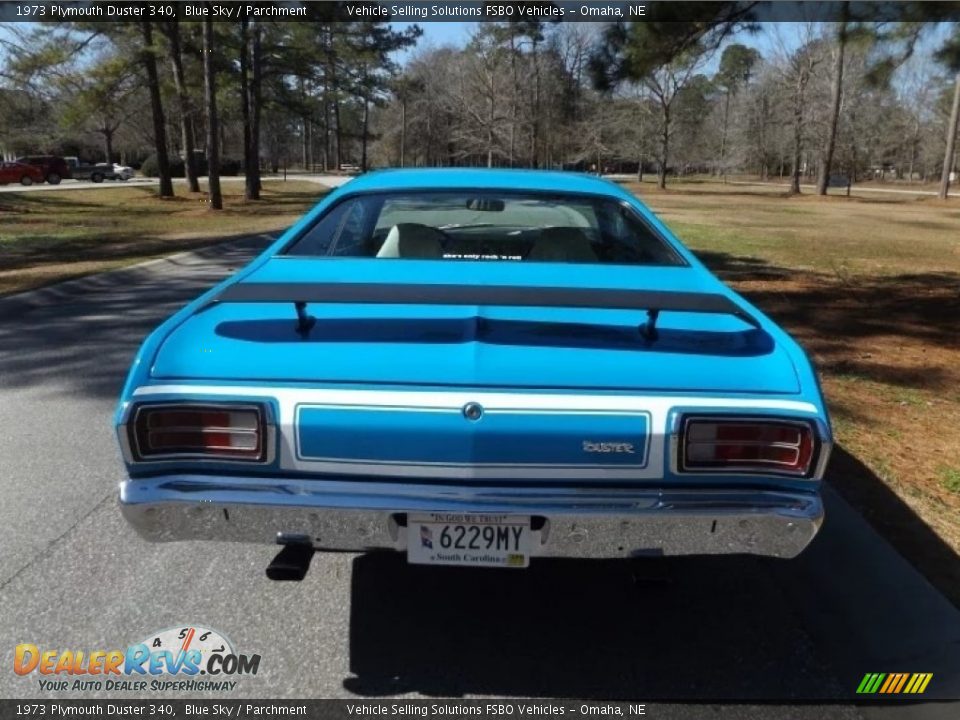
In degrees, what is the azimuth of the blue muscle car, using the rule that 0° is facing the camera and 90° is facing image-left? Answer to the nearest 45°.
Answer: approximately 180°

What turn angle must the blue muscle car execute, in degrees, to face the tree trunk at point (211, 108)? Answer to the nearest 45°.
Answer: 0° — it already faces it

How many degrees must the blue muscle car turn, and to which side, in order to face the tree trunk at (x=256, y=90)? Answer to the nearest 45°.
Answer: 0° — it already faces it

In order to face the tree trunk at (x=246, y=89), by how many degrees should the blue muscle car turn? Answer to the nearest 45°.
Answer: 0° — it already faces it
